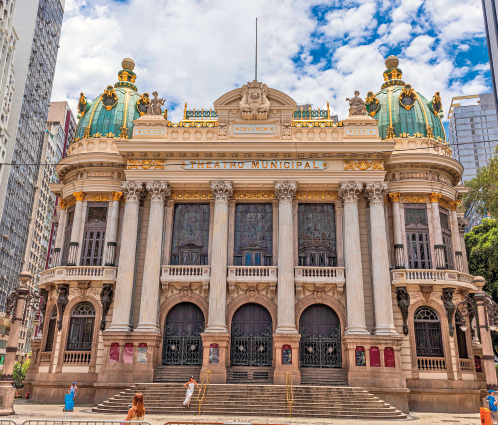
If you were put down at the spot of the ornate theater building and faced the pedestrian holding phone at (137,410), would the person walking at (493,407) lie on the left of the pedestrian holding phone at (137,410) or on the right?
left

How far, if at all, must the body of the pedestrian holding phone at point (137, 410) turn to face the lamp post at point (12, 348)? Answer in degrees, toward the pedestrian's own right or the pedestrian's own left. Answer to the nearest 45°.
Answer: approximately 45° to the pedestrian's own left

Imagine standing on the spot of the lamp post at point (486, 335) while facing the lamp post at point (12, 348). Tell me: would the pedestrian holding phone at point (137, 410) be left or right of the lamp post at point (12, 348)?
left

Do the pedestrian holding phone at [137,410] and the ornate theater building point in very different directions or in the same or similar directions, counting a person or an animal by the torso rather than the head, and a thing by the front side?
very different directions

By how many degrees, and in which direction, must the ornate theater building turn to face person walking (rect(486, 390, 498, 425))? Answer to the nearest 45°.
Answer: approximately 45° to its left

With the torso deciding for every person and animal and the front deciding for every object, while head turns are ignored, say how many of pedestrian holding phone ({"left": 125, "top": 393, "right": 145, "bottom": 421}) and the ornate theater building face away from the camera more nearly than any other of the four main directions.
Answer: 1

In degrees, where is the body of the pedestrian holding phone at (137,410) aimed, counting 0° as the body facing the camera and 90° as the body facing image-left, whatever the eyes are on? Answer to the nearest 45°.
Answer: approximately 180°

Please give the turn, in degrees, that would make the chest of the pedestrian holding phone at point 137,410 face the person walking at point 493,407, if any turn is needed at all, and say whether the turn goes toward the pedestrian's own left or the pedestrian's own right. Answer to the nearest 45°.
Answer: approximately 90° to the pedestrian's own right

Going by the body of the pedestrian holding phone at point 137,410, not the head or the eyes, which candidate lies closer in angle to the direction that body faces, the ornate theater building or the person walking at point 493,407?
the ornate theater building

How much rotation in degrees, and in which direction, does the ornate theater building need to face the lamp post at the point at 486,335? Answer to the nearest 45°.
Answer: approximately 45° to its left
